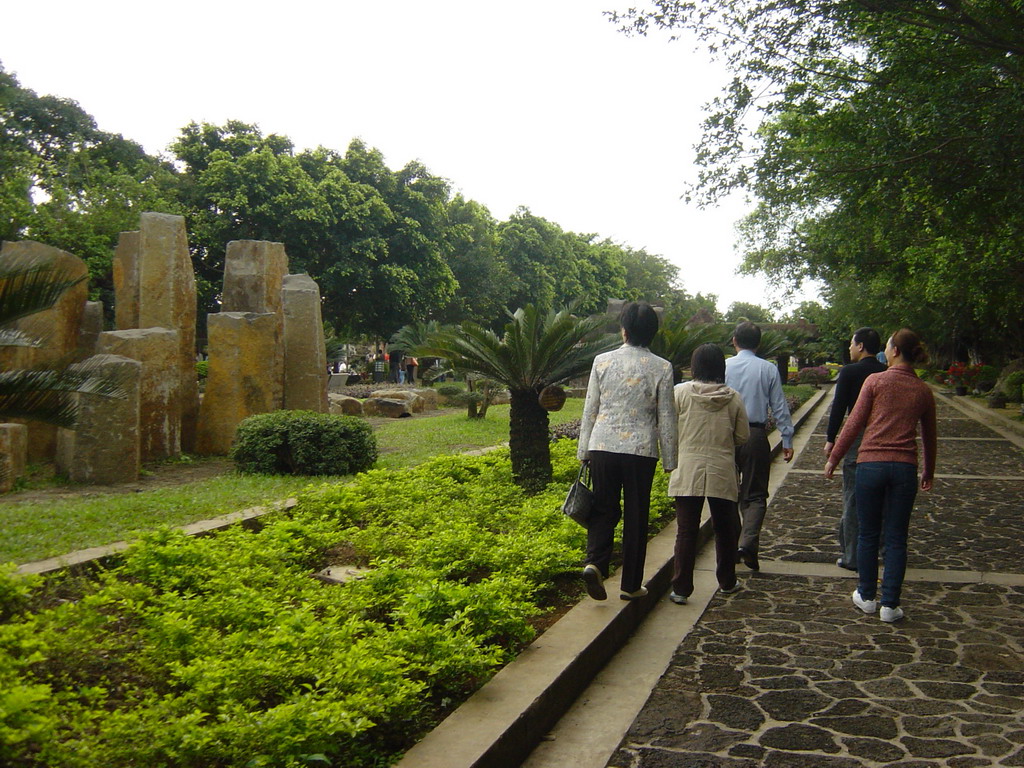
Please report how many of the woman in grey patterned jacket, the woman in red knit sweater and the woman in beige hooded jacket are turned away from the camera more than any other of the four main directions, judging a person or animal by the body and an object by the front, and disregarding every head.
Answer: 3

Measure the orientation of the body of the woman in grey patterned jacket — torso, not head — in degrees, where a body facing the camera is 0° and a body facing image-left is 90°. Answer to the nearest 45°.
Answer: approximately 180°

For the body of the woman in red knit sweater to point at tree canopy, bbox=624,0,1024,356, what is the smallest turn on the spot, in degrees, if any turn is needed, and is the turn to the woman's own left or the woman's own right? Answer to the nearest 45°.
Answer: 0° — they already face it

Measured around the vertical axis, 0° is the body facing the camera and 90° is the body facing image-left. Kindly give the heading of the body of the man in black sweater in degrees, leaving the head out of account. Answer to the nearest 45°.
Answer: approximately 135°

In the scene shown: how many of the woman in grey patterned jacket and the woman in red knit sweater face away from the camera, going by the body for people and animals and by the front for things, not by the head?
2

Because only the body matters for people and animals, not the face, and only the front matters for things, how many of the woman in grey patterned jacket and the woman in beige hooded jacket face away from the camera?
2

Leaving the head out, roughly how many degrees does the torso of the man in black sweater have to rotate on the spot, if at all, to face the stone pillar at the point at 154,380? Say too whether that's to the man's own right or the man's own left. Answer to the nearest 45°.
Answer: approximately 45° to the man's own left

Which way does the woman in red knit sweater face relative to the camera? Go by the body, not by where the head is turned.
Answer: away from the camera

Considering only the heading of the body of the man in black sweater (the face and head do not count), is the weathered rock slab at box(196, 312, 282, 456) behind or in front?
in front

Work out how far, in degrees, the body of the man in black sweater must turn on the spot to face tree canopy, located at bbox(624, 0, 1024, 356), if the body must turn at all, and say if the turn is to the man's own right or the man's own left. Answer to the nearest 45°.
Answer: approximately 45° to the man's own right

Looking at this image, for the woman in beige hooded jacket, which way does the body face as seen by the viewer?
away from the camera

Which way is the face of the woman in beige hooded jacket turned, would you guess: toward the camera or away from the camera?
away from the camera

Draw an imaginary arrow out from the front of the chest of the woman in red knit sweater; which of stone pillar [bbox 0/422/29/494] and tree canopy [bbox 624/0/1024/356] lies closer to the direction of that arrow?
the tree canopy
